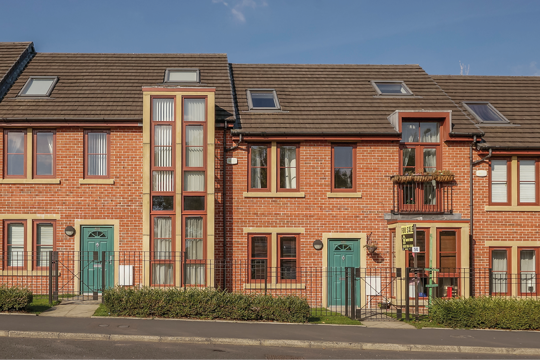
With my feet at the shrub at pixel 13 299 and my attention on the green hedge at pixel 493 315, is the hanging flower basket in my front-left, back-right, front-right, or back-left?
front-left

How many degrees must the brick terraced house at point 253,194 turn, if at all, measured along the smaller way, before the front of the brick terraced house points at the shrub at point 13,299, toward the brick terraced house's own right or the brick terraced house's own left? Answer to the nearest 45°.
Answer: approximately 45° to the brick terraced house's own right

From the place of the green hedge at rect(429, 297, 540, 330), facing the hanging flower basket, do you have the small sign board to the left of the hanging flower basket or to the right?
left

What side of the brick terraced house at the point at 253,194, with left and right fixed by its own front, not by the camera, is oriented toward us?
front

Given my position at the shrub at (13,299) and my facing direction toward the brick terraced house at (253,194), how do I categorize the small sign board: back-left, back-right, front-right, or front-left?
front-right

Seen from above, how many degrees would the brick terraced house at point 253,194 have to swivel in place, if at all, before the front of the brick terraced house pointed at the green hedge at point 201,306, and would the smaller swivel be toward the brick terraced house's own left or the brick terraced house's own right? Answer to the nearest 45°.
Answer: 0° — it already faces it

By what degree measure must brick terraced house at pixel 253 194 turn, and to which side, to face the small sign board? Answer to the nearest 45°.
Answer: approximately 45° to its left
